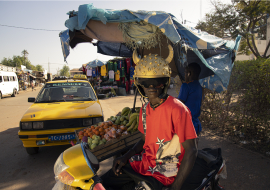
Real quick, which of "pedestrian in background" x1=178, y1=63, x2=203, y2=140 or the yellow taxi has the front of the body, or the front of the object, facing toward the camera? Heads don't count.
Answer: the yellow taxi

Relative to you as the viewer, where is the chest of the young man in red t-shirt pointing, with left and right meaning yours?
facing the viewer and to the left of the viewer

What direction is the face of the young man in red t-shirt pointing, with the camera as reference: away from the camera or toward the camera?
toward the camera

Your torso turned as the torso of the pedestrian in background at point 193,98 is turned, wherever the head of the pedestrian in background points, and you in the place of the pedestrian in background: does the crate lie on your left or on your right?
on your left

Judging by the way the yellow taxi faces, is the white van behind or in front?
behind

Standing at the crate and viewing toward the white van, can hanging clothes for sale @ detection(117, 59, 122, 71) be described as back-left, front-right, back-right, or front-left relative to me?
front-right

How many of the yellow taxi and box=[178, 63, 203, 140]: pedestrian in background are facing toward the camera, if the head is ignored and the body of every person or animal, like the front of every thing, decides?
1

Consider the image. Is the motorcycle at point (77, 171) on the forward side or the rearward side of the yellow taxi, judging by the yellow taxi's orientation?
on the forward side

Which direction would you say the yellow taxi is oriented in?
toward the camera

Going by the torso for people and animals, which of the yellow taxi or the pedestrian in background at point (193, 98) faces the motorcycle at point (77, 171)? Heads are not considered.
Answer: the yellow taxi

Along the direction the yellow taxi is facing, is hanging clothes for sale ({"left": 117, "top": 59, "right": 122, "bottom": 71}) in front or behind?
behind
